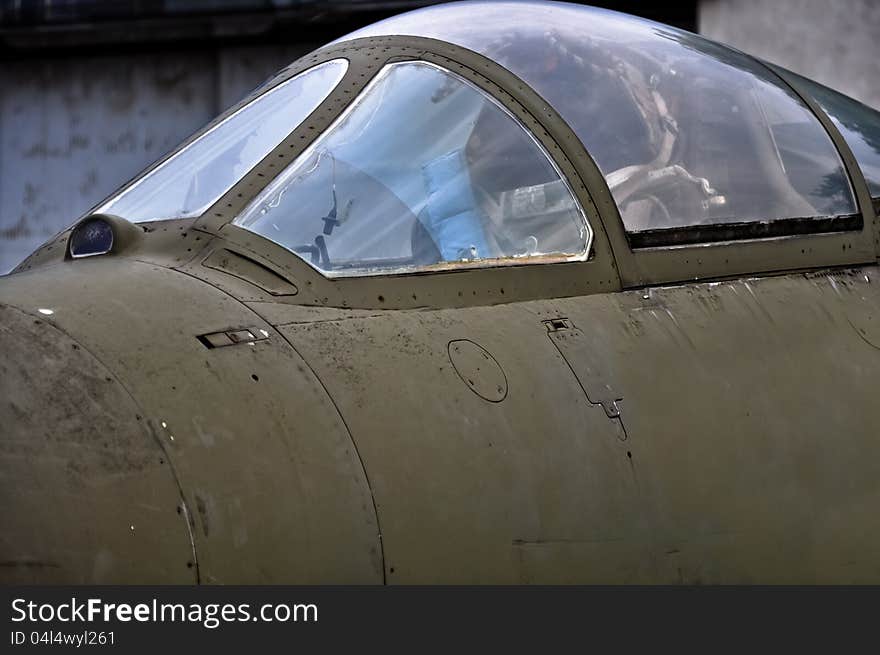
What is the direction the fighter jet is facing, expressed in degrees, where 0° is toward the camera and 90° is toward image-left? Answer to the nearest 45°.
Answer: approximately 45°
